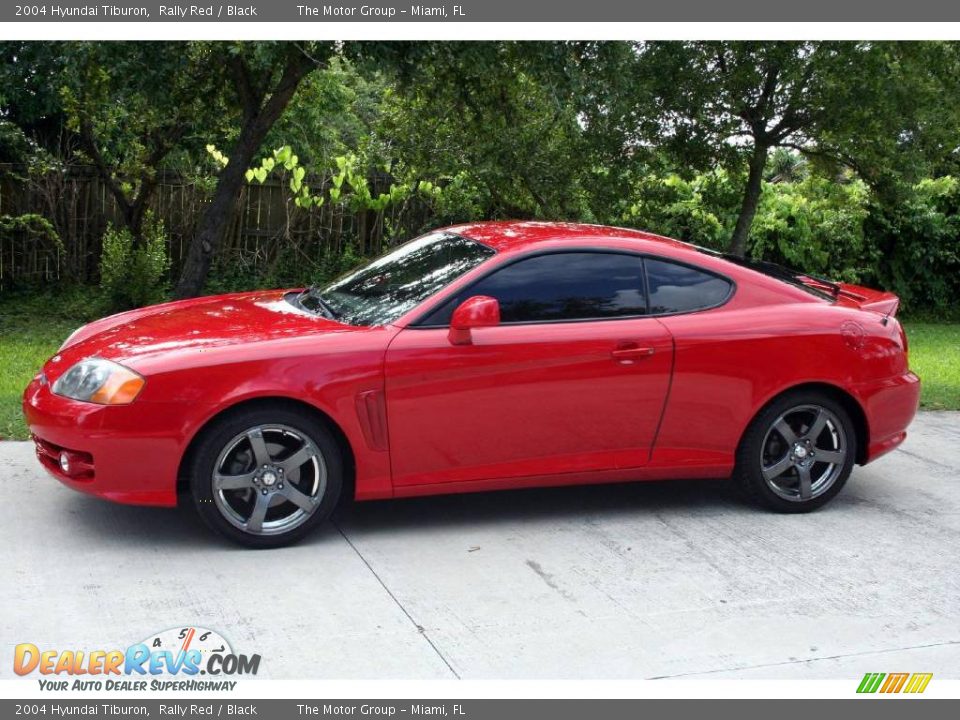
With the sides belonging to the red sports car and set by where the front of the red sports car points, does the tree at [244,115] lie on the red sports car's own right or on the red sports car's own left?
on the red sports car's own right

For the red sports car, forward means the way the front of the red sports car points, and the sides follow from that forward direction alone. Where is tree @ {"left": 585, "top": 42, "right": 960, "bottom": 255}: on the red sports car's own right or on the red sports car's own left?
on the red sports car's own right

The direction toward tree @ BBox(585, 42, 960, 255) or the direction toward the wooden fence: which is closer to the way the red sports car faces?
the wooden fence

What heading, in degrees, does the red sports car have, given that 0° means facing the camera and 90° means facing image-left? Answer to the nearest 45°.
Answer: approximately 90°

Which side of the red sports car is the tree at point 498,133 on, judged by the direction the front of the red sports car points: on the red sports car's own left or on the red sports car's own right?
on the red sports car's own right

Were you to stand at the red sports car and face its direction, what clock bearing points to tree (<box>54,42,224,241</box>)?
The tree is roughly at 2 o'clock from the red sports car.

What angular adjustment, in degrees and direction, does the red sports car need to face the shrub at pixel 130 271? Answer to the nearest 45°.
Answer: approximately 45° to its right

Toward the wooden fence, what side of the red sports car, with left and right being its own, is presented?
right
